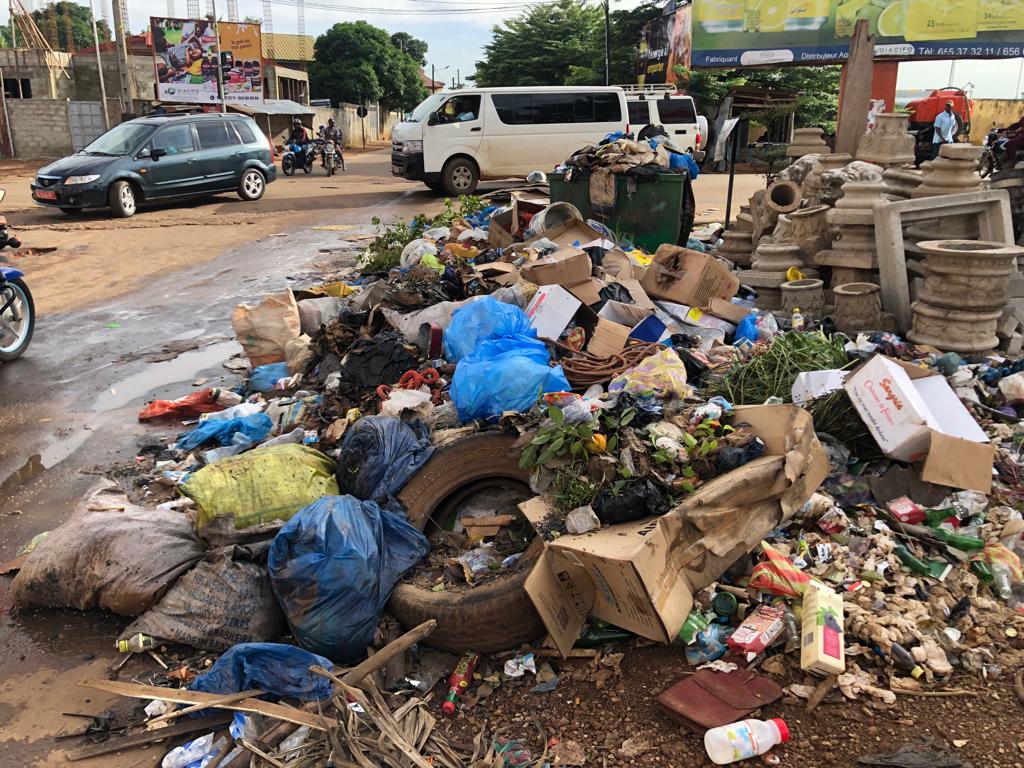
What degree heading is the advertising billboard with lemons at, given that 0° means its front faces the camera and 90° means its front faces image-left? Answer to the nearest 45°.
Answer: approximately 0°

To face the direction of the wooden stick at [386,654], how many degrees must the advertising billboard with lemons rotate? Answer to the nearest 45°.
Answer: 0° — it already faces it

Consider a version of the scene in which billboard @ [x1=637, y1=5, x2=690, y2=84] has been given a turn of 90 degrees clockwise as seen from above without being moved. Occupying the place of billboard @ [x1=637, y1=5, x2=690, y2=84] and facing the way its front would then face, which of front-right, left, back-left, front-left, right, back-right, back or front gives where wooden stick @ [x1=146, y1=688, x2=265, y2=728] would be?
back-left

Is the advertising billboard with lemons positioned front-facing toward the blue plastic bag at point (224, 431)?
yes

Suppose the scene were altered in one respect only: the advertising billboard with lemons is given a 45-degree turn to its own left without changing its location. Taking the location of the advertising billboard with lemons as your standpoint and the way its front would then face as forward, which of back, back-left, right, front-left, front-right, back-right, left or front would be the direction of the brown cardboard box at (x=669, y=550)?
front-right

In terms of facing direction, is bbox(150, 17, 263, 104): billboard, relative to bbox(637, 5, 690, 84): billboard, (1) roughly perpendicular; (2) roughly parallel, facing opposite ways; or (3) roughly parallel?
roughly perpendicular

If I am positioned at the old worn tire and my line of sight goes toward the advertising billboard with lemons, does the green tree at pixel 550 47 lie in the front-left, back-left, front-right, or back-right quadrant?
front-left

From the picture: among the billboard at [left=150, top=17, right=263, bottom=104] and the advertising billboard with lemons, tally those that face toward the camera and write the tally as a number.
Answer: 2

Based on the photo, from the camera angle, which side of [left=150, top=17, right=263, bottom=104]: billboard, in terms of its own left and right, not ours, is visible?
front

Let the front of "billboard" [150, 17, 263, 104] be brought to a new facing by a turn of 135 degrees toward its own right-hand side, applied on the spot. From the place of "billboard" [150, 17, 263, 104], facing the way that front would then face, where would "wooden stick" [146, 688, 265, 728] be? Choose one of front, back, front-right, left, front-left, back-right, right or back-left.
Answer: back-left

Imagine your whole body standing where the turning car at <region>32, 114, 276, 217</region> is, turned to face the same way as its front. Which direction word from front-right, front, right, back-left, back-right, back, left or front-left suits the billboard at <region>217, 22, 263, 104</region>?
back-right

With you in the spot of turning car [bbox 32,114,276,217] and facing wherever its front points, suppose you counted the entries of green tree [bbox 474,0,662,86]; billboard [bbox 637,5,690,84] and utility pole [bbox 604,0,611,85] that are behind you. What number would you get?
3

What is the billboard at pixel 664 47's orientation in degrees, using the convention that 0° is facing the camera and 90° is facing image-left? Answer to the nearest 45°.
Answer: approximately 45°

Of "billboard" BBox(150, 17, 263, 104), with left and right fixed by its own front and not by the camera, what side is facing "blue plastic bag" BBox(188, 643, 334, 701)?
front

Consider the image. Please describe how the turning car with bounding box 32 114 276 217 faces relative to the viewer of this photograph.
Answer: facing the viewer and to the left of the viewer
